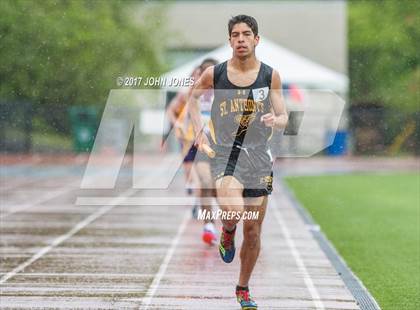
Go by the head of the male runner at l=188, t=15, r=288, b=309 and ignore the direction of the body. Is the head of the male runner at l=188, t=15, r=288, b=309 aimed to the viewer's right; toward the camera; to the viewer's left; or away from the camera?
toward the camera

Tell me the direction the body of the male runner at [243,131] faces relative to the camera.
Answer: toward the camera

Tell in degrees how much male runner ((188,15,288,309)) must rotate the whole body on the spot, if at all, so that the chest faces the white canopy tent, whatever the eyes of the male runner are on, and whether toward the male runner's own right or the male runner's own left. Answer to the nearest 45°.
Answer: approximately 180°

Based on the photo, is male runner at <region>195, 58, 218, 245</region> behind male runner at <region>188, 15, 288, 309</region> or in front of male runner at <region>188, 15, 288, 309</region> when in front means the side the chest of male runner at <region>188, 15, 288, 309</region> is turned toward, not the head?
behind

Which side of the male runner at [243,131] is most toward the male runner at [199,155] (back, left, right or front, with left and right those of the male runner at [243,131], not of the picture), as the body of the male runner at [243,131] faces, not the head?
back
